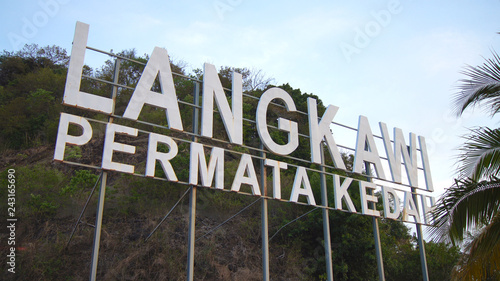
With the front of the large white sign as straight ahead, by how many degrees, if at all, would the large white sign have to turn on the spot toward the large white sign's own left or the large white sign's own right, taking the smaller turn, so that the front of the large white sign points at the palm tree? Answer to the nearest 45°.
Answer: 0° — it already faces it

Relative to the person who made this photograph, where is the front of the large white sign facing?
facing the viewer and to the right of the viewer
